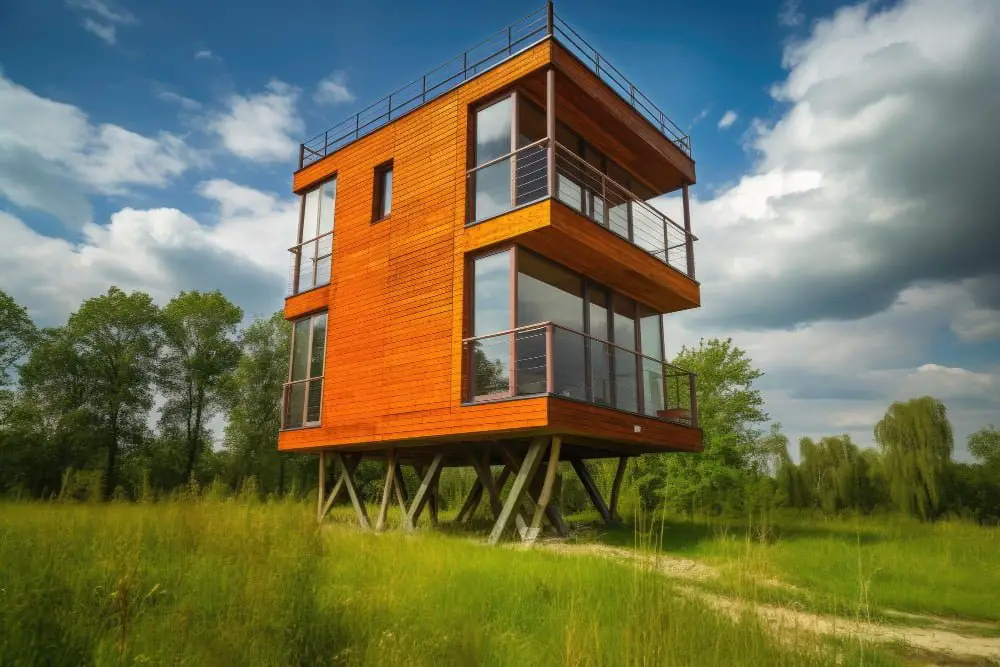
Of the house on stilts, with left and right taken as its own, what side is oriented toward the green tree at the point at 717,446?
left

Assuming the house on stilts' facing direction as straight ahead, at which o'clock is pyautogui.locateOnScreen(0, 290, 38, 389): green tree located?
The green tree is roughly at 6 o'clock from the house on stilts.

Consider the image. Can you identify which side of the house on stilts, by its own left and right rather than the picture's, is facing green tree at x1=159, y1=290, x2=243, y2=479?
back

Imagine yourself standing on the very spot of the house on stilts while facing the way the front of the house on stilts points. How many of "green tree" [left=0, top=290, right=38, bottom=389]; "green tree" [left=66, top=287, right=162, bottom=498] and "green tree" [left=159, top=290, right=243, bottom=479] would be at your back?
3

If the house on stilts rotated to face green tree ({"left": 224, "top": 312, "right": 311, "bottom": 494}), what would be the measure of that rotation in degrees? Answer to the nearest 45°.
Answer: approximately 180°

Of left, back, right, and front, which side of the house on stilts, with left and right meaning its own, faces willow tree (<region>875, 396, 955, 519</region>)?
left

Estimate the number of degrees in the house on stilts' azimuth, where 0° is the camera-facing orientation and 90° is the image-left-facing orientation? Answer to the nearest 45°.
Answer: approximately 315°

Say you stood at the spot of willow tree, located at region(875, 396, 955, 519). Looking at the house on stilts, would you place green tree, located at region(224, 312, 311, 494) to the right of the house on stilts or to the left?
right

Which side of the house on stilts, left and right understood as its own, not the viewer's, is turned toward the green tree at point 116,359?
back
